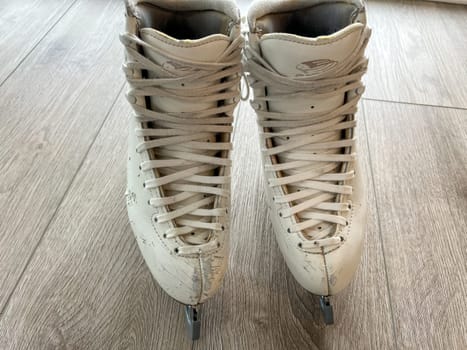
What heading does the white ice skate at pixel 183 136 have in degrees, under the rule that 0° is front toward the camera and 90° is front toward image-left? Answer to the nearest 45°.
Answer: approximately 0°

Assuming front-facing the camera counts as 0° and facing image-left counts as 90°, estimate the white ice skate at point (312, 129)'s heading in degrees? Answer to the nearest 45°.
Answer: approximately 0°

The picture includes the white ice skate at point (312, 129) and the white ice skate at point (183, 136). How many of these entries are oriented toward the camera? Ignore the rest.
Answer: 2
